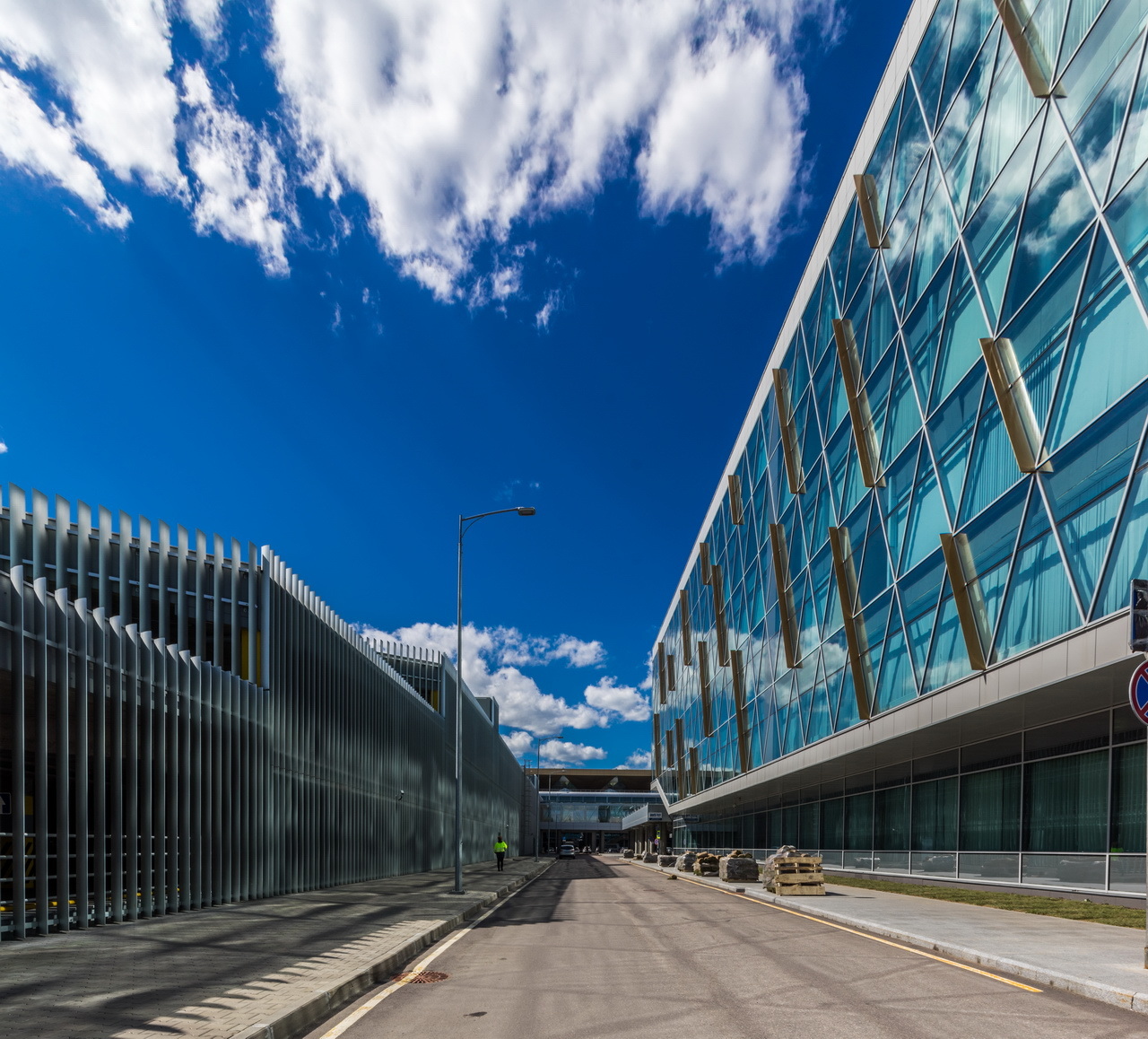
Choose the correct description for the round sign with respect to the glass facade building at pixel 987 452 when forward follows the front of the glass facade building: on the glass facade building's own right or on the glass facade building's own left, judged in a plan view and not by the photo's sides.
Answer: on the glass facade building's own left

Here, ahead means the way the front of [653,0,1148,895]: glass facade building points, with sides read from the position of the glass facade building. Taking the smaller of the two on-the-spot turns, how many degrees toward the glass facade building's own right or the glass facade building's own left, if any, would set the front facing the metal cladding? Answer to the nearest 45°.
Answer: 0° — it already faces it

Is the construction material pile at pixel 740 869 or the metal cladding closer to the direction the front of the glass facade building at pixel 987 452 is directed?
the metal cladding

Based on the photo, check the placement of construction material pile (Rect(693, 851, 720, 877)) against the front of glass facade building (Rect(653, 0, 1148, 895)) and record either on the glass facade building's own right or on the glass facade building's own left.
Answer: on the glass facade building's own right

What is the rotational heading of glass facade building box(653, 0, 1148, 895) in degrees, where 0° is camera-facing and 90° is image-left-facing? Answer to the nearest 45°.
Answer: approximately 45°

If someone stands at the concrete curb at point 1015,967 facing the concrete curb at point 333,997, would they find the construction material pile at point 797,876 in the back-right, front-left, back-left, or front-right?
back-right
